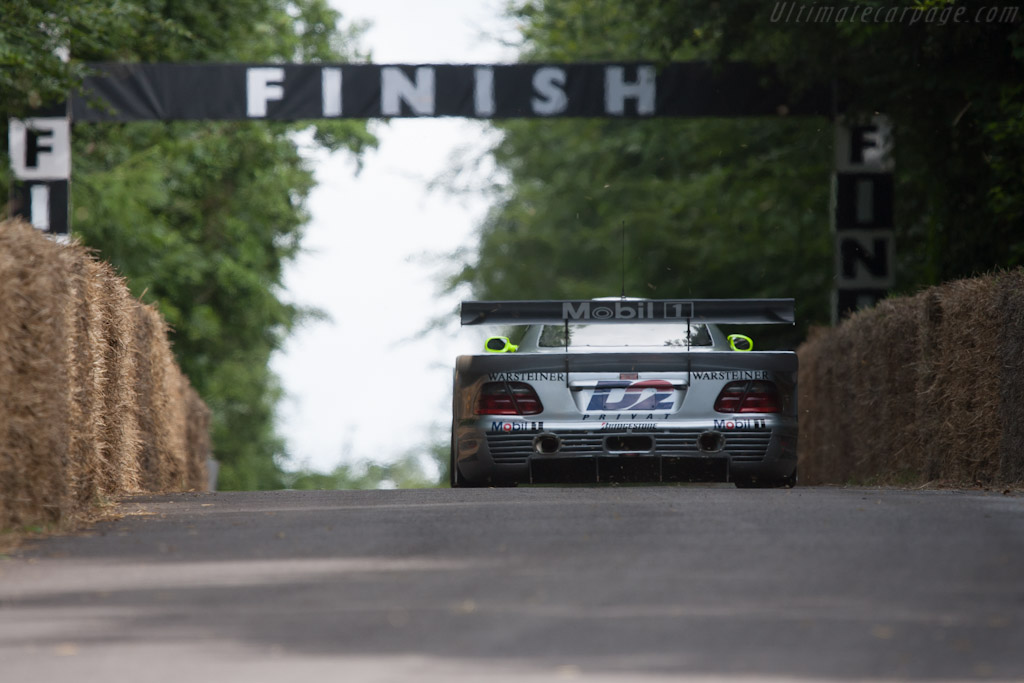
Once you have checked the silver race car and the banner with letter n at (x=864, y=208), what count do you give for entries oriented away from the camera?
1

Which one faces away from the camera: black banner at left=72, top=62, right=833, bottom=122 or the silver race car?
the silver race car

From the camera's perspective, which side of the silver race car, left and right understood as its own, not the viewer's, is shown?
back

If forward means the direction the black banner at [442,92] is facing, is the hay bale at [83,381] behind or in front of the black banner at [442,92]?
in front

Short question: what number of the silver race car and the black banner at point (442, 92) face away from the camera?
1

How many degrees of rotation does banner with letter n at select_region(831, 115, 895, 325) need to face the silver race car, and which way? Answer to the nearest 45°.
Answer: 0° — it already faces it

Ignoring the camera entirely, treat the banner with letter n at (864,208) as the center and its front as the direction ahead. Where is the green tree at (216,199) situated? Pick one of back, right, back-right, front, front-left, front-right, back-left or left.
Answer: back-right

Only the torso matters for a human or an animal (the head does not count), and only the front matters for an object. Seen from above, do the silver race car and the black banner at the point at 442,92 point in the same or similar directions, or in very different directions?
very different directions

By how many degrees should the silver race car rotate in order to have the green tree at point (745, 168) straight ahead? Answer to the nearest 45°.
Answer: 0° — it already faces it

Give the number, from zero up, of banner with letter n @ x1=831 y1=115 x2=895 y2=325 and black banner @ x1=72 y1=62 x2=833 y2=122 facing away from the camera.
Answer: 0

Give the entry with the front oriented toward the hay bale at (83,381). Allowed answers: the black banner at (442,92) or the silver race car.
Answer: the black banner

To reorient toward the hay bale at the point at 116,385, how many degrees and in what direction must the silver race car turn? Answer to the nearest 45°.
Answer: approximately 90° to its left

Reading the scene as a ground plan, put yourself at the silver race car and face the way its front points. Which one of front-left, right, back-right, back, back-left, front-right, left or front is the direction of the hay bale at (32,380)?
back-left

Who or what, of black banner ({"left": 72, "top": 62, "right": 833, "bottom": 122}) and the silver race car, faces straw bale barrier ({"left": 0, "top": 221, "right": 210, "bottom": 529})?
the black banner
